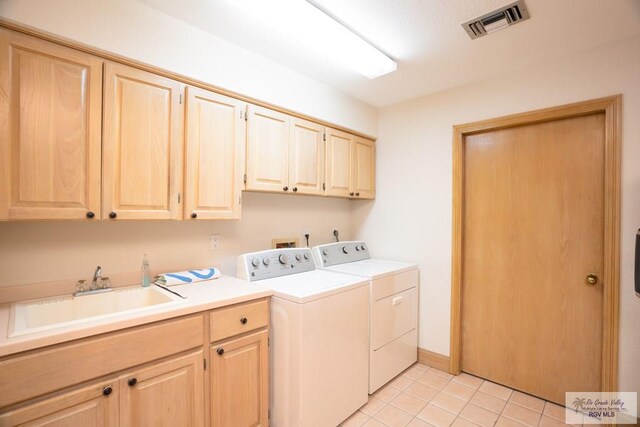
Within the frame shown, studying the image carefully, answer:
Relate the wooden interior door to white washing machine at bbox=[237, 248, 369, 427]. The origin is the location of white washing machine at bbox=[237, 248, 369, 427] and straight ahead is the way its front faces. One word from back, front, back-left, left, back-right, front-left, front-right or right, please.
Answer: front-left

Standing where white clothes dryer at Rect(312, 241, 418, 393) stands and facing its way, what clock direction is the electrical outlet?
The electrical outlet is roughly at 4 o'clock from the white clothes dryer.

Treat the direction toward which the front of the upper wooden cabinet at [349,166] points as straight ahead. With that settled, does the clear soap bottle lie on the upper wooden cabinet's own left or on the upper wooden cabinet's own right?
on the upper wooden cabinet's own right

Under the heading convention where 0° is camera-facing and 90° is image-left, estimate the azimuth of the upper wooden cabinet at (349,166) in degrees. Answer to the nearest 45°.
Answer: approximately 315°

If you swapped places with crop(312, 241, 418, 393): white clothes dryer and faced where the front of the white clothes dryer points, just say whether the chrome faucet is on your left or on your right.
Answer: on your right

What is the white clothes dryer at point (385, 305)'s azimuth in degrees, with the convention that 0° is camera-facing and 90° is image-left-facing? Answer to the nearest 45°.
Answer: approximately 315°

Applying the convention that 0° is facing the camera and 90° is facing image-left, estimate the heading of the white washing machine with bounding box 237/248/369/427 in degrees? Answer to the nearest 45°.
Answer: approximately 315°
